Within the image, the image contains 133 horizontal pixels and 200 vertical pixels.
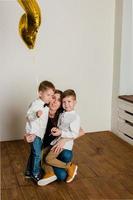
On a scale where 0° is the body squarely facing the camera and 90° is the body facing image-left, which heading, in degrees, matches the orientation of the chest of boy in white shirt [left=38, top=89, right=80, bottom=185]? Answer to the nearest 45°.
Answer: approximately 45°

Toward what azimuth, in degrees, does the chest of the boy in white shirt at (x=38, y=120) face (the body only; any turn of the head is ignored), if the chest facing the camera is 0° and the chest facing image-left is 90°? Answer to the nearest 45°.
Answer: approximately 315°
